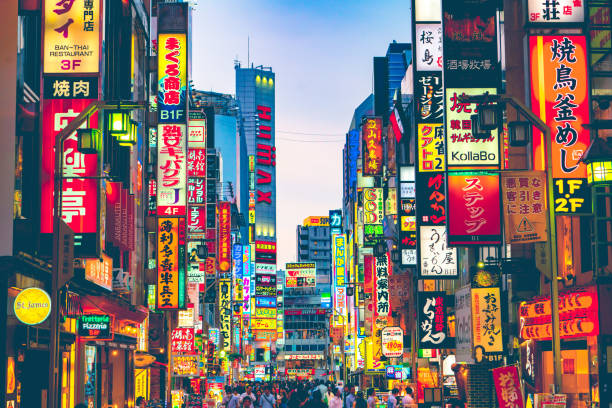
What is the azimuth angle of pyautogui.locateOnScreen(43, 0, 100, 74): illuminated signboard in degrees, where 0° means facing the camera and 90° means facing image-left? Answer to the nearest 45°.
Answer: approximately 0°

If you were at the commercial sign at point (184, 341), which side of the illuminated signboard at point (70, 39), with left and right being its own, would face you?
back

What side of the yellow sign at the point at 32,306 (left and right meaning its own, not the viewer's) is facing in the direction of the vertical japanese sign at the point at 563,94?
left

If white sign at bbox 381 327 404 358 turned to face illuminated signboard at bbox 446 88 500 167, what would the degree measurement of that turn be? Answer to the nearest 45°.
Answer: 0° — it already faces it

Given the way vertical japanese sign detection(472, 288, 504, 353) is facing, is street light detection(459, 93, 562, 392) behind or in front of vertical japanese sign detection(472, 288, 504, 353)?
in front

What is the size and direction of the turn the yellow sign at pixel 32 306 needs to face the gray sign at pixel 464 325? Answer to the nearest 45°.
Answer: approximately 135° to its left

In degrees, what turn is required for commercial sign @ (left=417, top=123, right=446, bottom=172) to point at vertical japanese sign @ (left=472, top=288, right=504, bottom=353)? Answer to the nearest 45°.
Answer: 0° — it already faces it

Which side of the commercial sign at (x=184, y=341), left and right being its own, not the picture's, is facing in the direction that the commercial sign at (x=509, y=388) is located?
front

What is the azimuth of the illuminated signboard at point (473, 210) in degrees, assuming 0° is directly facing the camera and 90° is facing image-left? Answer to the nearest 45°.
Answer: approximately 0°

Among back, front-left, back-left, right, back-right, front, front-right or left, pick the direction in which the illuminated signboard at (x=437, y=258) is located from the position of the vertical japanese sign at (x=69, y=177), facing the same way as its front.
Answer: back-left

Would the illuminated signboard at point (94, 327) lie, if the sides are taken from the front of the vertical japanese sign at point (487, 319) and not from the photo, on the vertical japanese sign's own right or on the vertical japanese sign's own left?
on the vertical japanese sign's own right

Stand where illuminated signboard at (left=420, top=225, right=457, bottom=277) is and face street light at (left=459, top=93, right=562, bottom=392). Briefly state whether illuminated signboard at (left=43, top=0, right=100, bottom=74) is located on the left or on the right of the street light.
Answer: right
